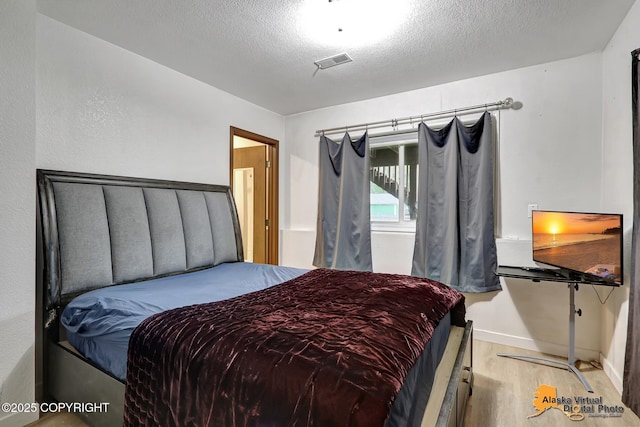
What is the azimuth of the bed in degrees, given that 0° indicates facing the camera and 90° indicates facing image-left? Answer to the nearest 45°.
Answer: approximately 315°

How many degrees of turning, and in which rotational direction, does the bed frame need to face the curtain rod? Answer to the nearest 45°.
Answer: approximately 45° to its left

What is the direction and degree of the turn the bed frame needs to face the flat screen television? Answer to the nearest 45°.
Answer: approximately 45° to its left

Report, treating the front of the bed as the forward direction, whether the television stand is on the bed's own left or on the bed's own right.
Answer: on the bed's own left

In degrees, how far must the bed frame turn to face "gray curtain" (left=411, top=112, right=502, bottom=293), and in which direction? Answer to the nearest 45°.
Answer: approximately 45° to its left

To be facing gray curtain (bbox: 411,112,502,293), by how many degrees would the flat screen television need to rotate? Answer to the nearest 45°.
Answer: approximately 45° to its right

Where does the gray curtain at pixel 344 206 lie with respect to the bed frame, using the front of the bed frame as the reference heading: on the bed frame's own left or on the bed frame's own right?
on the bed frame's own left

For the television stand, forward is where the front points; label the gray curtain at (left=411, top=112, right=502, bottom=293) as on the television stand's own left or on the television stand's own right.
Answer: on the television stand's own right

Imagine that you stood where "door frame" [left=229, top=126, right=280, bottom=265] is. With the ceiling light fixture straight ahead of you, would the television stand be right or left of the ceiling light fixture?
left

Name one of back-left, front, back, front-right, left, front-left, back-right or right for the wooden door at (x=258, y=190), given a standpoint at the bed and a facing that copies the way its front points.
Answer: back-left
